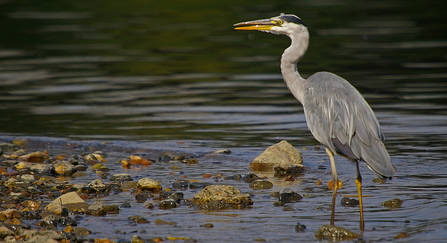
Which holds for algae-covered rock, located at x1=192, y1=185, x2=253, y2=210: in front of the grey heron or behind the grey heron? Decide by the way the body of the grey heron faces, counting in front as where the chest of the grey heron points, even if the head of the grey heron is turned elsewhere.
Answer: in front

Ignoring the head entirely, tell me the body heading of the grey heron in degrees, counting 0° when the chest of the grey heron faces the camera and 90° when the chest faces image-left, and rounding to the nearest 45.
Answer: approximately 90°

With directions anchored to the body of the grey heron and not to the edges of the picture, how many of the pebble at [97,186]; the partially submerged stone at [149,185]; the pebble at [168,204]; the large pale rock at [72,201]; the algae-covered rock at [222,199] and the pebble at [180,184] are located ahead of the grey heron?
6

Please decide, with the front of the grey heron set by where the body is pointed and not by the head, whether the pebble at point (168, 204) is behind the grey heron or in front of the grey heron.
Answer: in front

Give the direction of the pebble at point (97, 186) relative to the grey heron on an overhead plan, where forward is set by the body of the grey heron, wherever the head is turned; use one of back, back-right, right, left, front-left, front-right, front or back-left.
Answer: front

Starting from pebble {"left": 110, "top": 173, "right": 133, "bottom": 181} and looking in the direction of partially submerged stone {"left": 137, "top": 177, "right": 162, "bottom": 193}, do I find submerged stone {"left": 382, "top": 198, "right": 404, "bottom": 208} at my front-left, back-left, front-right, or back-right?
front-left

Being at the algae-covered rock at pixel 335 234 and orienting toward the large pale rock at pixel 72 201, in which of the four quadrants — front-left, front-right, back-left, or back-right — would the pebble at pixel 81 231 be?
front-left

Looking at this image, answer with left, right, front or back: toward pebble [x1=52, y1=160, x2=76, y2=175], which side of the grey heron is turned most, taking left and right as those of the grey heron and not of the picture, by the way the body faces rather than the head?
front

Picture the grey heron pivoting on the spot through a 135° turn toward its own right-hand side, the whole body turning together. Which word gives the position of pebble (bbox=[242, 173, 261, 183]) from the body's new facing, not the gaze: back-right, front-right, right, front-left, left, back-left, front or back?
left

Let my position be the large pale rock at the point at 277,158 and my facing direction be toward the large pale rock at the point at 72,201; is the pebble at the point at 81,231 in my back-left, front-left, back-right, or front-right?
front-left

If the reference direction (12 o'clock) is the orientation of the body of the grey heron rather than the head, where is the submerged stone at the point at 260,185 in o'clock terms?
The submerged stone is roughly at 1 o'clock from the grey heron.

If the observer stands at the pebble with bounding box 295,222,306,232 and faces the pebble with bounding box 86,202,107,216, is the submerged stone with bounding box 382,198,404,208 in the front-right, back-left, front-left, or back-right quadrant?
back-right

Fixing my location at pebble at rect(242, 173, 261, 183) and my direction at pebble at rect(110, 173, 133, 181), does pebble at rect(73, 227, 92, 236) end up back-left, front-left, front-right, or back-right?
front-left
